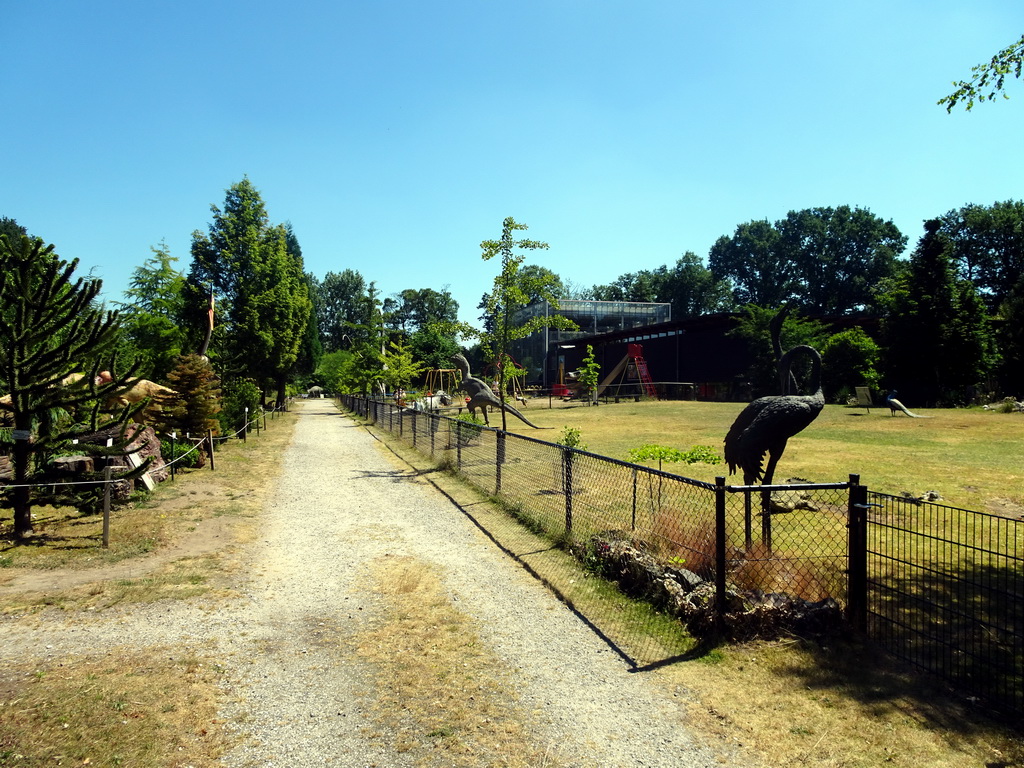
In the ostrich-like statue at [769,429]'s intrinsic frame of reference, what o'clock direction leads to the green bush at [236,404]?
The green bush is roughly at 7 o'clock from the ostrich-like statue.

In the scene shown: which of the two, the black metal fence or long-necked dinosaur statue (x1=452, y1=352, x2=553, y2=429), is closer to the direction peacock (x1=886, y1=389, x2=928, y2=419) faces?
the long-necked dinosaur statue

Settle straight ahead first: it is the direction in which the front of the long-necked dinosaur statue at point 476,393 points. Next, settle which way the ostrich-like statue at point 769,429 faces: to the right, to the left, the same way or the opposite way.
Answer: the opposite way

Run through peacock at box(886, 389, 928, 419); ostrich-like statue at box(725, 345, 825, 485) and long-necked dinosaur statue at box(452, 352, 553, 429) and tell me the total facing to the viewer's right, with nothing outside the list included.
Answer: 1

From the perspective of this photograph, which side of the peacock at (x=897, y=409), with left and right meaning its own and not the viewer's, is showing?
left

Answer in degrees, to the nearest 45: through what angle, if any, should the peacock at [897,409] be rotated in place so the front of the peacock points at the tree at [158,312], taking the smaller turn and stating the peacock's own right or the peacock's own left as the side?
approximately 45° to the peacock's own left

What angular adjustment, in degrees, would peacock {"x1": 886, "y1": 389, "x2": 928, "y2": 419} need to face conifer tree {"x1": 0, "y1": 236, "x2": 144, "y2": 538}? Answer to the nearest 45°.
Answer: approximately 90° to its left

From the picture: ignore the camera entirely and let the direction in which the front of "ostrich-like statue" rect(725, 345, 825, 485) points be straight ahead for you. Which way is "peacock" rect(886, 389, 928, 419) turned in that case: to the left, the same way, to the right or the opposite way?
the opposite way

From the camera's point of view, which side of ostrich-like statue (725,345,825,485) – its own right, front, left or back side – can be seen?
right

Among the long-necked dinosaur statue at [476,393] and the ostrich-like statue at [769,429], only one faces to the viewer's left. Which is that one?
the long-necked dinosaur statue

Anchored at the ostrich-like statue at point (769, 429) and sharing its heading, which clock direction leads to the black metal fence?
The black metal fence is roughly at 2 o'clock from the ostrich-like statue.

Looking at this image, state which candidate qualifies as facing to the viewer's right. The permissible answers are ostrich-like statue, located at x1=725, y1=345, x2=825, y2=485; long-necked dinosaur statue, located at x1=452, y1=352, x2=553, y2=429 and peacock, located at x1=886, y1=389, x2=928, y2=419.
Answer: the ostrich-like statue

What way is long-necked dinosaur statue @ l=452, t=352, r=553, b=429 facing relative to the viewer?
to the viewer's left

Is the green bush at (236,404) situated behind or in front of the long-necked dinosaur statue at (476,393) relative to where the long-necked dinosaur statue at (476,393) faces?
in front

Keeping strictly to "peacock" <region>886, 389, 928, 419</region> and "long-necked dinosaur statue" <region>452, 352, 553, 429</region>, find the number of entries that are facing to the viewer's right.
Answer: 0

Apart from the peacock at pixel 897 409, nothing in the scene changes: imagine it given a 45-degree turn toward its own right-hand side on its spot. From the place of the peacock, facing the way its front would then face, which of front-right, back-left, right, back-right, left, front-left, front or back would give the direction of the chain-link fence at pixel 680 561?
back-left

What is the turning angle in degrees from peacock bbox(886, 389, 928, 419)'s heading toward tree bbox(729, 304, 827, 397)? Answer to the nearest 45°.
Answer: approximately 45° to its right
